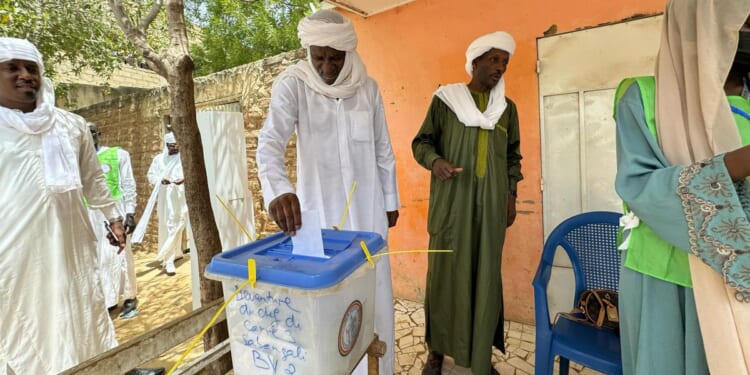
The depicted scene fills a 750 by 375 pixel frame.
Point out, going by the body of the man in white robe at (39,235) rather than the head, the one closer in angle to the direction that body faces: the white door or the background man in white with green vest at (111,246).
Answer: the white door

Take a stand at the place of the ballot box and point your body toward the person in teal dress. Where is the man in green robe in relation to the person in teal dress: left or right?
left

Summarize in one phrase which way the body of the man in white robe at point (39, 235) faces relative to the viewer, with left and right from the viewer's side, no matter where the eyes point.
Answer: facing the viewer

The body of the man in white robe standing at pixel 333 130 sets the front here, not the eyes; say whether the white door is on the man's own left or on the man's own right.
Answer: on the man's own left

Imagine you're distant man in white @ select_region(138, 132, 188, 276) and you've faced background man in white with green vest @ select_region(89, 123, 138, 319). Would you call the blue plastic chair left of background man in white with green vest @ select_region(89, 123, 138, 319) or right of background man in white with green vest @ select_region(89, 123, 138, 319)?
left

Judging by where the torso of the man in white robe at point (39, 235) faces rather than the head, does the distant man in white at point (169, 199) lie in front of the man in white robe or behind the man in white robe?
behind

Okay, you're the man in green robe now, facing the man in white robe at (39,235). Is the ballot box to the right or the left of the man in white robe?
left

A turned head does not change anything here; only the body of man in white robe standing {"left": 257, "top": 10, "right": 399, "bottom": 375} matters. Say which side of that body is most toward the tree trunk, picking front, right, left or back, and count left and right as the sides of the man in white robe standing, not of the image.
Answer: right

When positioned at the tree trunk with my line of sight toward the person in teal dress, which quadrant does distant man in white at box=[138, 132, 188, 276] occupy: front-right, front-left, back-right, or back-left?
back-left

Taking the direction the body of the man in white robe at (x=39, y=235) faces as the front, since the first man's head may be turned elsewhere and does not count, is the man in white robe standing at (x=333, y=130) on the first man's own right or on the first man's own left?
on the first man's own left

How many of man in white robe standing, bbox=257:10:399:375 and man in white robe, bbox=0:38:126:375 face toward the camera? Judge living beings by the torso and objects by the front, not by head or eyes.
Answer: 2

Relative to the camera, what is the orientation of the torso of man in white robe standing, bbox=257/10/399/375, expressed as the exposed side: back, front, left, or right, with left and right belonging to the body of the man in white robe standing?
front

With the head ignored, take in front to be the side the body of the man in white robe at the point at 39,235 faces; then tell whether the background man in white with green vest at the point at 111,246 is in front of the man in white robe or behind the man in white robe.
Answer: behind

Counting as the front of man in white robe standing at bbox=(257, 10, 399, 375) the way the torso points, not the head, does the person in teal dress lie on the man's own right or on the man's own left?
on the man's own left

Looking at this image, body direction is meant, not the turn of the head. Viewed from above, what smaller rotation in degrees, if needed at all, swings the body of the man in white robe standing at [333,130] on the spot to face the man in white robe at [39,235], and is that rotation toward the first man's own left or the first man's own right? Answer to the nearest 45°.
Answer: approximately 90° to the first man's own right

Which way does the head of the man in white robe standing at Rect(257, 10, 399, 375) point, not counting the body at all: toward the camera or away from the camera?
toward the camera

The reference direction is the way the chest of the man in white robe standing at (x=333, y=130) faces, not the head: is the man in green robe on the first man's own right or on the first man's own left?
on the first man's own left
